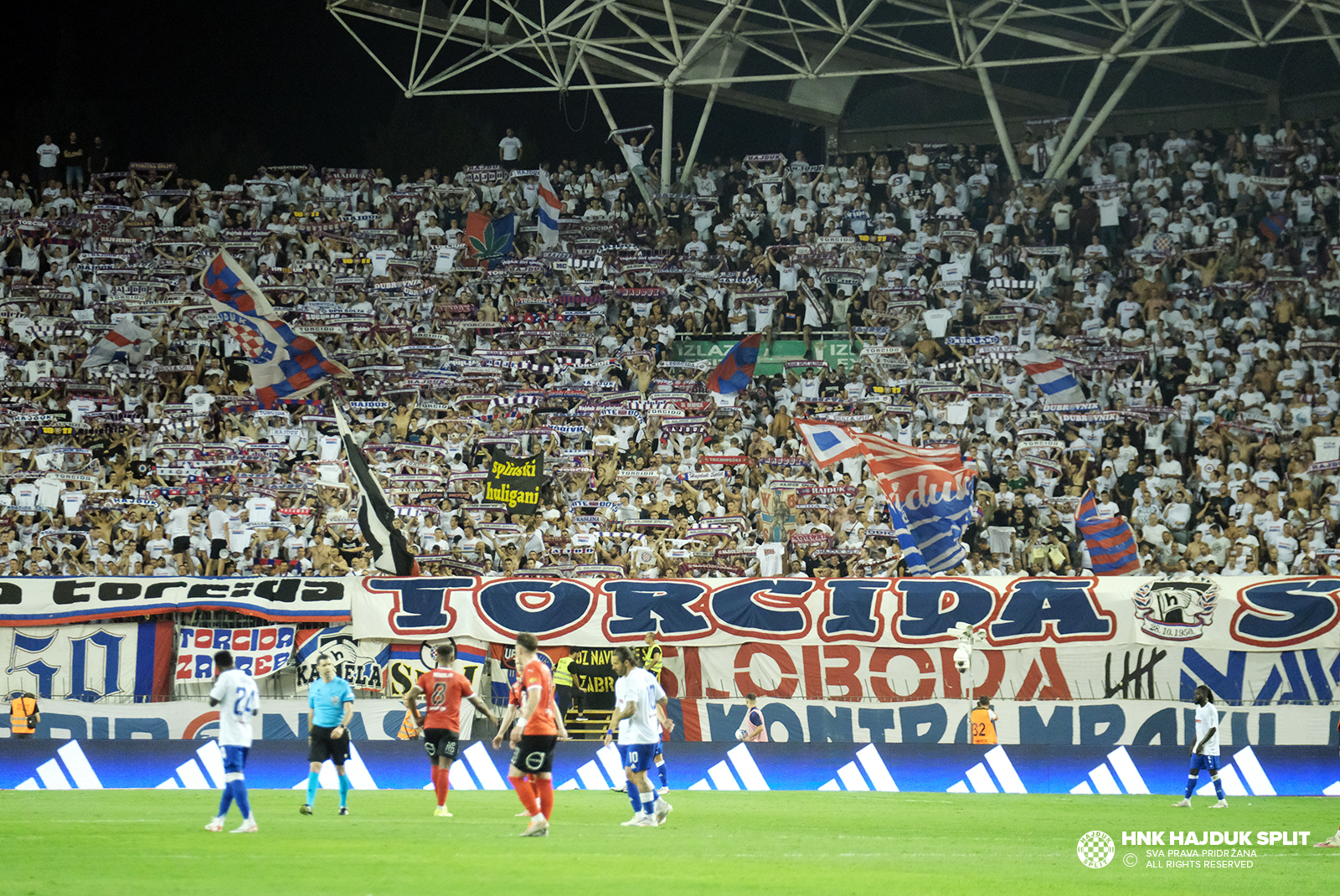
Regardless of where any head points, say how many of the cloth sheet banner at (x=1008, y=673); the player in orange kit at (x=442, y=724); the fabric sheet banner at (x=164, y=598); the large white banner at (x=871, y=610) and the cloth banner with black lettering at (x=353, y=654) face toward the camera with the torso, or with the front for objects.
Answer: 4

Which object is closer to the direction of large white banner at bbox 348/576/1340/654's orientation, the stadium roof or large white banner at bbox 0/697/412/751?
the large white banner

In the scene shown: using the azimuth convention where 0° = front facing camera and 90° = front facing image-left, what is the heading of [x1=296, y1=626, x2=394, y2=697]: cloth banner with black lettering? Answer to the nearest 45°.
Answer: approximately 0°

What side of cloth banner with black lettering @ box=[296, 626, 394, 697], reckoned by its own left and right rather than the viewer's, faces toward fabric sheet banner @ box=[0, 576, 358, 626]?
right

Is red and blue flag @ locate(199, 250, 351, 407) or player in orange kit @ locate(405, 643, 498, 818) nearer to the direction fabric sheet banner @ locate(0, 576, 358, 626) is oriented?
the player in orange kit

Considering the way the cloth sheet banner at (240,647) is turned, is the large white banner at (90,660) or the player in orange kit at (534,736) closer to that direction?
the player in orange kit

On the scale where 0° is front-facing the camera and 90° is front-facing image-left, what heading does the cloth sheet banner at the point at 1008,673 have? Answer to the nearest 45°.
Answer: approximately 0°

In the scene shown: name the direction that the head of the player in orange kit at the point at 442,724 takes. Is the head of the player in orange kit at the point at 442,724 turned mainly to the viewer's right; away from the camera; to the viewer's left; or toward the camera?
away from the camera

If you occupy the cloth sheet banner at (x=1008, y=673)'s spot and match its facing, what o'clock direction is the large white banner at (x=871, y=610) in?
The large white banner is roughly at 3 o'clock from the cloth sheet banner.

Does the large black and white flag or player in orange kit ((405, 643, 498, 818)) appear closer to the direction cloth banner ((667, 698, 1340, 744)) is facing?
the player in orange kit
